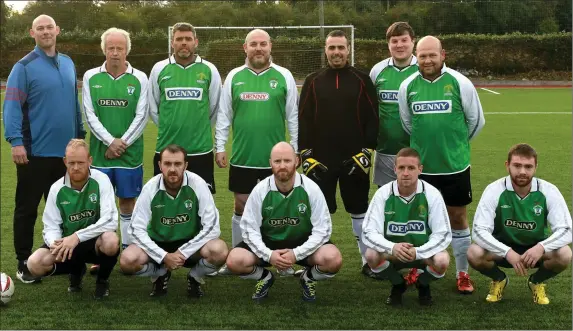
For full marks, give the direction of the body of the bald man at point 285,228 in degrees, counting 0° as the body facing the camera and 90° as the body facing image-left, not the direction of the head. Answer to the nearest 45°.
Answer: approximately 0°

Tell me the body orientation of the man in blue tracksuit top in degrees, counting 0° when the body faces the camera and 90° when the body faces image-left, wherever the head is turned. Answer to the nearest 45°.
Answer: approximately 315°

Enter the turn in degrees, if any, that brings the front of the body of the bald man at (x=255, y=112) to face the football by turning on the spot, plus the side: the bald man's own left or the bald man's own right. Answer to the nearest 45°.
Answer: approximately 45° to the bald man's own right

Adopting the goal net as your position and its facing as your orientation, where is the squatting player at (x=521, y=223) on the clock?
The squatting player is roughly at 12 o'clock from the goal net.
